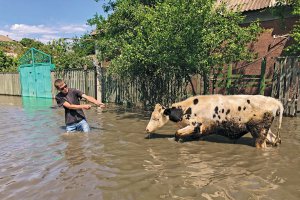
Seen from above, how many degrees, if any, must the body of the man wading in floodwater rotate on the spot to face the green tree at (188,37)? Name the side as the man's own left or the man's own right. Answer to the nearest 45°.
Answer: approximately 45° to the man's own left

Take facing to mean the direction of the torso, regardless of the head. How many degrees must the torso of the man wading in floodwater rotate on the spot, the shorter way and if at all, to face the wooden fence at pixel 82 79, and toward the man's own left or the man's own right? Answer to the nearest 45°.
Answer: approximately 135° to the man's own left

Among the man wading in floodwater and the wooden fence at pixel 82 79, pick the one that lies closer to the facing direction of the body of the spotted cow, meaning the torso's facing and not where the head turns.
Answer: the man wading in floodwater

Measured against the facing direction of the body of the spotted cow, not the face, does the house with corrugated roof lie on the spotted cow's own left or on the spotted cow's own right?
on the spotted cow's own right

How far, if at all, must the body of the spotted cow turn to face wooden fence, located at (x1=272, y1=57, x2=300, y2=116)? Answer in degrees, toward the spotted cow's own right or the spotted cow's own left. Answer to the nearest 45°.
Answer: approximately 135° to the spotted cow's own right

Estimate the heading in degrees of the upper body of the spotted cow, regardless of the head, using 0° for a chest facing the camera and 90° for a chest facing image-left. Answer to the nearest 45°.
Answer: approximately 90°

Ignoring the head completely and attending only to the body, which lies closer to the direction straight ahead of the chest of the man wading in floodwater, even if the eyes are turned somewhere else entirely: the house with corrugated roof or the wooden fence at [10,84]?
the house with corrugated roof

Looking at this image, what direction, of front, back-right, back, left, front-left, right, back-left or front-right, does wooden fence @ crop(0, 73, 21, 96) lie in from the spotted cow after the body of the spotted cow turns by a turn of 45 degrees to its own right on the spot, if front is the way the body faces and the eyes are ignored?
front

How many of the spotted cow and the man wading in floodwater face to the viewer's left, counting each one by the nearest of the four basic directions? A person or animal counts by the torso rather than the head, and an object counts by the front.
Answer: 1

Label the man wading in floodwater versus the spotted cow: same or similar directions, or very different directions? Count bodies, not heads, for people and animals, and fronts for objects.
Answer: very different directions

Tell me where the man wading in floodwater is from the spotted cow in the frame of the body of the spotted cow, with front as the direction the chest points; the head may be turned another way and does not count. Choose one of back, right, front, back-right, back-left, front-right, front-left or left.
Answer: front

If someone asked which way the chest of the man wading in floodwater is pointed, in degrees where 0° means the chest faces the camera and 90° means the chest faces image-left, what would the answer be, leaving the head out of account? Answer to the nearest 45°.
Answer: approximately 315°

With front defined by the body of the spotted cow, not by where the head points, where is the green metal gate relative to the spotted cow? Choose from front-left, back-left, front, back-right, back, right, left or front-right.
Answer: front-right
